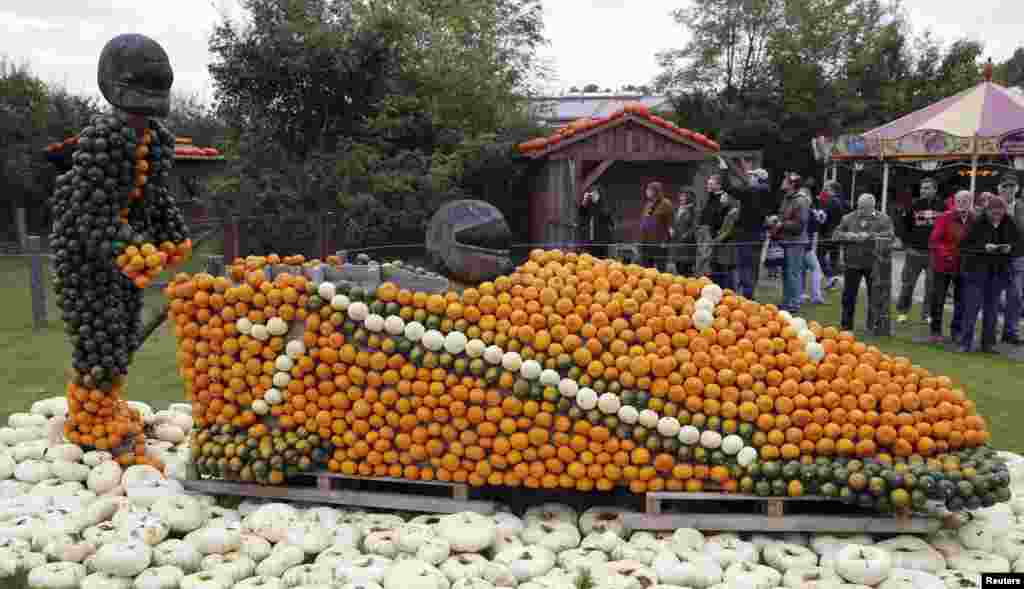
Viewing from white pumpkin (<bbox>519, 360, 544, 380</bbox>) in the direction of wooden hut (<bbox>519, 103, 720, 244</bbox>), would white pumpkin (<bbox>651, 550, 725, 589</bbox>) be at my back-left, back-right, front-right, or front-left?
back-right

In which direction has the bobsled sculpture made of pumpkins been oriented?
to the viewer's right

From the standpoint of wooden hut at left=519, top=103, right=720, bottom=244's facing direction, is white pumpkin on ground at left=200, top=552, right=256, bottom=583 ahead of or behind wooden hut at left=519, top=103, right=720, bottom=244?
ahead

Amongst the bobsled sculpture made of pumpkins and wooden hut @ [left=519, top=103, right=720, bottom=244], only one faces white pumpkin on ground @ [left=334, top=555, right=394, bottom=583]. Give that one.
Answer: the wooden hut

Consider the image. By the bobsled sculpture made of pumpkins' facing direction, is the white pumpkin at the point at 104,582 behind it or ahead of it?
behind

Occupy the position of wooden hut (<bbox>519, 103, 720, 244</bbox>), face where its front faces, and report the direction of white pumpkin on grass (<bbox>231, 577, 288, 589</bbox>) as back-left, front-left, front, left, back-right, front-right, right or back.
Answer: front

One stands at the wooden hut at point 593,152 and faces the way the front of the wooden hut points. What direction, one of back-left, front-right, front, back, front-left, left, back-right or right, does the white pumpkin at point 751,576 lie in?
front

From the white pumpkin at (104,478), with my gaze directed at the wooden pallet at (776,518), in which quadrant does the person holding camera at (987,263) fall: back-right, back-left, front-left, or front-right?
front-left

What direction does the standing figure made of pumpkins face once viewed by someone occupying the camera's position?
facing the viewer and to the right of the viewer

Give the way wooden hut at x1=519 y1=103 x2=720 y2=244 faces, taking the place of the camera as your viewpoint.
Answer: facing the viewer

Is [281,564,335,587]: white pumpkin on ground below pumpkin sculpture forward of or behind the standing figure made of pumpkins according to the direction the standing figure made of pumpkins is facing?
forward

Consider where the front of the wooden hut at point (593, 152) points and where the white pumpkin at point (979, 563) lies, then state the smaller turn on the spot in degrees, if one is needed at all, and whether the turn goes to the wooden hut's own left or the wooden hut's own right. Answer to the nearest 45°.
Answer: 0° — it already faces it

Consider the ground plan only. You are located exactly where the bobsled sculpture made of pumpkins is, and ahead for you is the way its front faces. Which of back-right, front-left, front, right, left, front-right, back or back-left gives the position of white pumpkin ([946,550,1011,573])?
front
